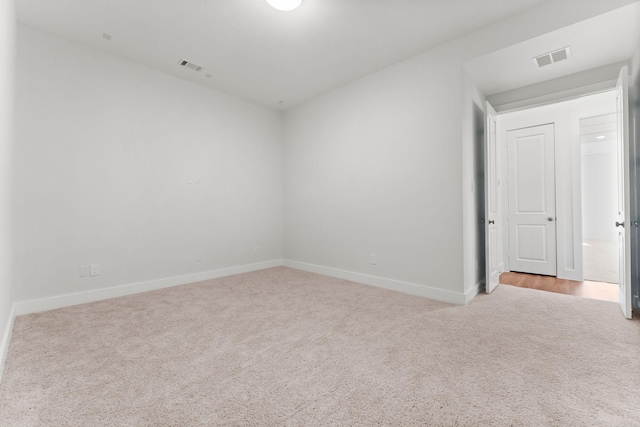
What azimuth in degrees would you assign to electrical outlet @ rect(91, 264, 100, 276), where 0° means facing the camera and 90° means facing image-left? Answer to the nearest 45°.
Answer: approximately 0°

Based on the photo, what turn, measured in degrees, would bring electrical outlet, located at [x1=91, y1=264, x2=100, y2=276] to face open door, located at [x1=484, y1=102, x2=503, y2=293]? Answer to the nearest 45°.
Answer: approximately 45° to its left

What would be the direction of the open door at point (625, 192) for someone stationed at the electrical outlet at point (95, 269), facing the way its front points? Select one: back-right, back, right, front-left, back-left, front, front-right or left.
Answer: front-left

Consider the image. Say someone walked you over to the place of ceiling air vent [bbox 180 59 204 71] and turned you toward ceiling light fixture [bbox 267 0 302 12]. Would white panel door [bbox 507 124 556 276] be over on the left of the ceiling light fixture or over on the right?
left

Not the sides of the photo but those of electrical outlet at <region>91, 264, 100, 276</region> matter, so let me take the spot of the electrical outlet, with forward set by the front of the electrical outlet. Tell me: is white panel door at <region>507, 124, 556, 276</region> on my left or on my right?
on my left

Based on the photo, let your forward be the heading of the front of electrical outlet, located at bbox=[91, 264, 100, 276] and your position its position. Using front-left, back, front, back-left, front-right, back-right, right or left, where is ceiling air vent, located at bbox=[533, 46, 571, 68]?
front-left
